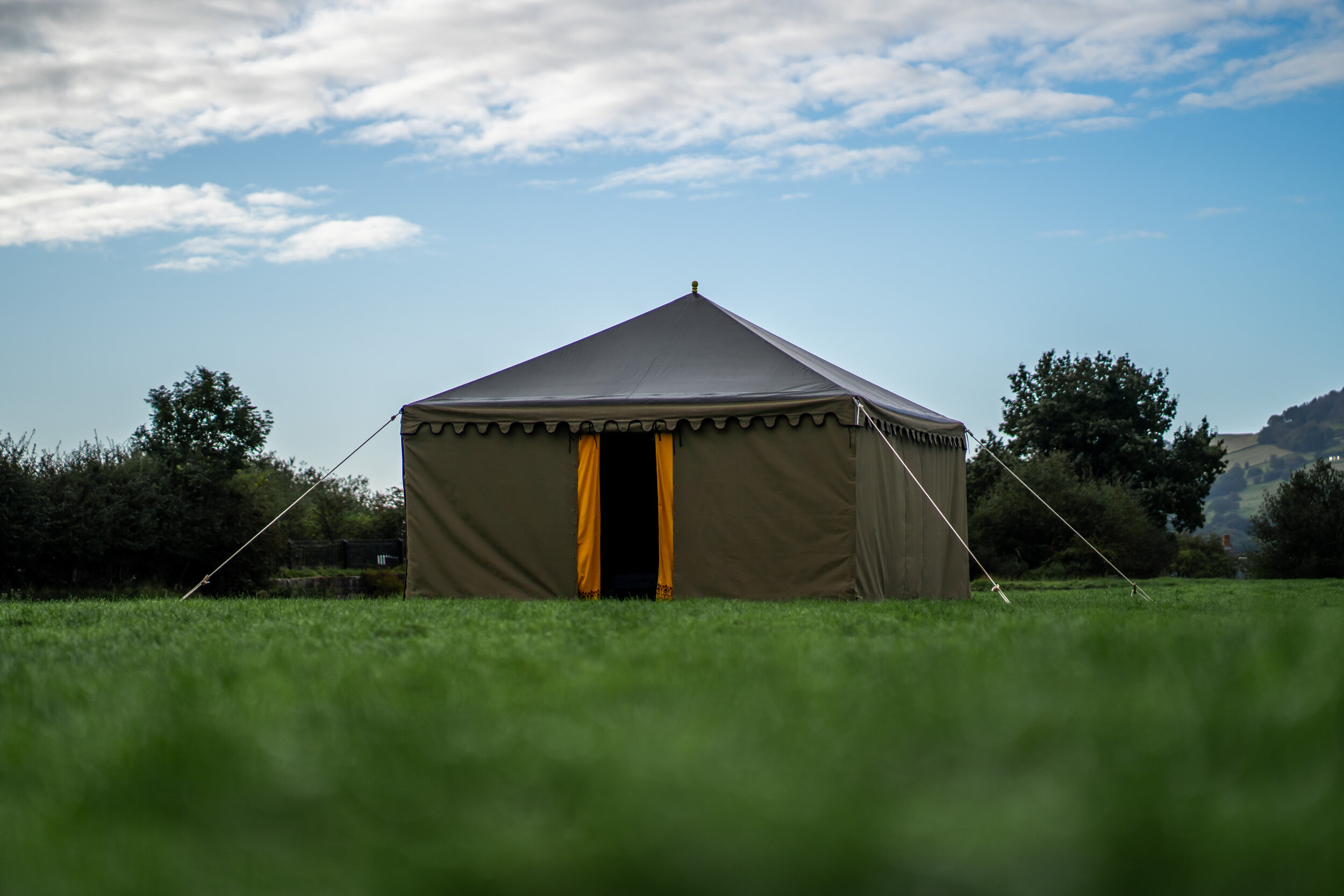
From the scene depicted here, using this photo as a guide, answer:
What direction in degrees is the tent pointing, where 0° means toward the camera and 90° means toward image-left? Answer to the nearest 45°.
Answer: approximately 0°

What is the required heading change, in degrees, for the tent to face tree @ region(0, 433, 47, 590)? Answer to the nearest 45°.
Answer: approximately 135° to its right

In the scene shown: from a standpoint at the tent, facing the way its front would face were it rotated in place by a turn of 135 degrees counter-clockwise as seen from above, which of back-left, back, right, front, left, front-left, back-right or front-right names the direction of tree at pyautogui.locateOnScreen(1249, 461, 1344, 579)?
front

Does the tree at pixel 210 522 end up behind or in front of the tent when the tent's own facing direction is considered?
behind

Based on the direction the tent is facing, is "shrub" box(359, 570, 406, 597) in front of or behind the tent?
behind

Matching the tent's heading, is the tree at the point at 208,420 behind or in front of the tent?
behind
